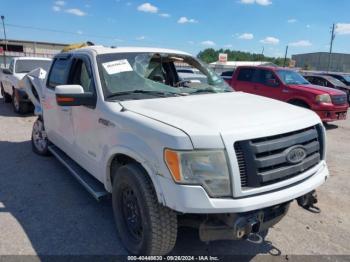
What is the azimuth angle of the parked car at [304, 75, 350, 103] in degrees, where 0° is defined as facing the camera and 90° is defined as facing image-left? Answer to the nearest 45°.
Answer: approximately 315°

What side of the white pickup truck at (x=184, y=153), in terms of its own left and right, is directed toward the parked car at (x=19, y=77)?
back

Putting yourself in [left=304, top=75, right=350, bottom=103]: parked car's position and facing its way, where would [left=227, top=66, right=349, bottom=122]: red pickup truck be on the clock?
The red pickup truck is roughly at 2 o'clock from the parked car.

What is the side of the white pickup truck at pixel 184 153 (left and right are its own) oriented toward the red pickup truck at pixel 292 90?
left

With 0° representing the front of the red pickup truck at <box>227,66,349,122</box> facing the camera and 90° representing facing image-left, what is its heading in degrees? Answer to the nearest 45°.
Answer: approximately 315°

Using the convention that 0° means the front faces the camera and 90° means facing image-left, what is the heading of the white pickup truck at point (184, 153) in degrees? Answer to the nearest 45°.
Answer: approximately 315°

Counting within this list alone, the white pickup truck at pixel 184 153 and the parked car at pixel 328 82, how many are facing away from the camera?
0

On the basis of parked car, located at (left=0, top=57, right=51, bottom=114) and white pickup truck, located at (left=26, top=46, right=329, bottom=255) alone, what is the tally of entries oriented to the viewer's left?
0

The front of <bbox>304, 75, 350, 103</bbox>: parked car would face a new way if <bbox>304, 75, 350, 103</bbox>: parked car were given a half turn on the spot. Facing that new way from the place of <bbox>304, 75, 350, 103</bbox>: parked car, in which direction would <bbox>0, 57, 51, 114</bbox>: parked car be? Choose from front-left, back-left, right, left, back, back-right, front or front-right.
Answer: left

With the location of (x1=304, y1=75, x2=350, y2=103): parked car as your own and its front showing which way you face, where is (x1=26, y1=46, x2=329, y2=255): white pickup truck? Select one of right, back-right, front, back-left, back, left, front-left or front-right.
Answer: front-right

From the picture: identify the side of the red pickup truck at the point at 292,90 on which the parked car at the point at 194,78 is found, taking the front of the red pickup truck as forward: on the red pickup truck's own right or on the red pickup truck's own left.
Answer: on the red pickup truck's own right
